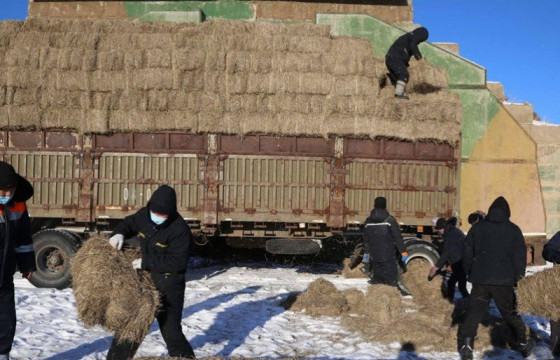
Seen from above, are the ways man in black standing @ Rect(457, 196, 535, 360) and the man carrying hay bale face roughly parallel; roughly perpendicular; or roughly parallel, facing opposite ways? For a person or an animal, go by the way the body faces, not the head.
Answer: roughly parallel, facing opposite ways

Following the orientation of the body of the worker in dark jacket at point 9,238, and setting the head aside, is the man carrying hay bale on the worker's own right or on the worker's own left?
on the worker's own left

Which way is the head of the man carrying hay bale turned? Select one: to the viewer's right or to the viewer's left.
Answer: to the viewer's left

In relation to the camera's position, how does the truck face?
facing to the left of the viewer

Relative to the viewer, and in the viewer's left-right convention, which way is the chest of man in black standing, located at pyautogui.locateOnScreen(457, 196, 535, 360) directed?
facing away from the viewer

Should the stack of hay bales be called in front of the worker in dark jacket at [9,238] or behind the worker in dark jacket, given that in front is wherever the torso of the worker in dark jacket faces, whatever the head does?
behind

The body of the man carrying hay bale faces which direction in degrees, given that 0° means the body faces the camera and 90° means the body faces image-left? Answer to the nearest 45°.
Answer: approximately 45°

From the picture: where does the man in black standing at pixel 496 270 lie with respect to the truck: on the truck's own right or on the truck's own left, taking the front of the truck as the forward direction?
on the truck's own left
